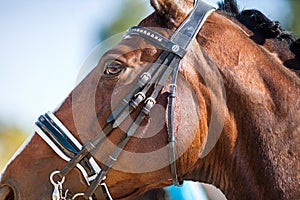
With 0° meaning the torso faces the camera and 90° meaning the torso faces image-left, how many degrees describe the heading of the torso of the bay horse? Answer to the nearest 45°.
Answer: approximately 90°
